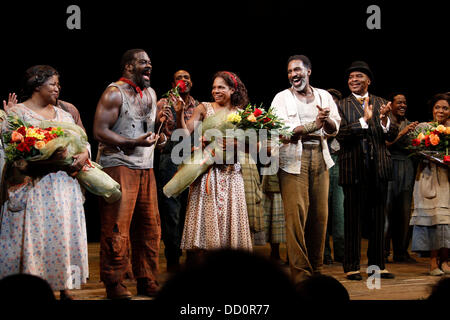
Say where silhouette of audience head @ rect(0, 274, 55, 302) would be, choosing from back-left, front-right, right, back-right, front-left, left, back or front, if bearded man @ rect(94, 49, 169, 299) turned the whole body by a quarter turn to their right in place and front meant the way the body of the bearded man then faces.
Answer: front-left

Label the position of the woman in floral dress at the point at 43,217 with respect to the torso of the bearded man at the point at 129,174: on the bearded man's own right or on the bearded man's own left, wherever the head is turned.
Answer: on the bearded man's own right

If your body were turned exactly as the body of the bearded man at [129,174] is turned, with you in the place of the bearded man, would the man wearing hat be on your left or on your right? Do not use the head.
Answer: on your left

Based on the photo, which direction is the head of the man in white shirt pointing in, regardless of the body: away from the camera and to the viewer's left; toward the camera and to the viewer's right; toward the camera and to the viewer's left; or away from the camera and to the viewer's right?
toward the camera and to the viewer's left

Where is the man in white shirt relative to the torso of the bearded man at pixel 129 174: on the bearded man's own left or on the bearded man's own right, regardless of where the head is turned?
on the bearded man's own left

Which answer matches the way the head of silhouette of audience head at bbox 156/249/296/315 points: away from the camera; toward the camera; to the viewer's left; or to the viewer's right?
away from the camera

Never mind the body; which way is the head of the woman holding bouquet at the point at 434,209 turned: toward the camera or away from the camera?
toward the camera

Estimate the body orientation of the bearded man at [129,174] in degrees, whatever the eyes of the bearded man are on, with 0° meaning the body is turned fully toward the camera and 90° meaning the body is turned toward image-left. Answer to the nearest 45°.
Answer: approximately 315°

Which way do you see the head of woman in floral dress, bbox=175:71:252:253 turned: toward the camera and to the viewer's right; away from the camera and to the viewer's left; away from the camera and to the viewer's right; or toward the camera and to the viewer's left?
toward the camera and to the viewer's left

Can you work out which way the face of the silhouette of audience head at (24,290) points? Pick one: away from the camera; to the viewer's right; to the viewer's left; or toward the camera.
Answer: away from the camera
